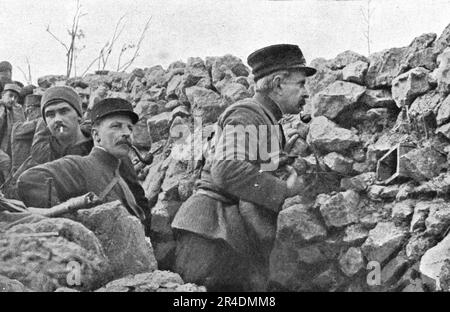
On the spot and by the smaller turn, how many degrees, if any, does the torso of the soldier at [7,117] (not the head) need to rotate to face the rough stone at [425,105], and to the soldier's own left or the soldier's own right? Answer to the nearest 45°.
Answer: approximately 45° to the soldier's own left

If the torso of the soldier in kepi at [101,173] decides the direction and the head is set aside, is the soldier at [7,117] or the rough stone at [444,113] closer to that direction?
the rough stone

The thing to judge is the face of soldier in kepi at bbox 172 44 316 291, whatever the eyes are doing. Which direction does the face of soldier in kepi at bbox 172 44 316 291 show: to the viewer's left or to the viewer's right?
to the viewer's right

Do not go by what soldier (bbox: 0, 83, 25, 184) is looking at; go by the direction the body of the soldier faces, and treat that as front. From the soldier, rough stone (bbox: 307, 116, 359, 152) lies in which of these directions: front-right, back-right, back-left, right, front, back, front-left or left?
front-left

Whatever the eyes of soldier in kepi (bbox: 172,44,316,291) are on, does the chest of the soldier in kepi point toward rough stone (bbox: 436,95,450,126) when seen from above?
yes

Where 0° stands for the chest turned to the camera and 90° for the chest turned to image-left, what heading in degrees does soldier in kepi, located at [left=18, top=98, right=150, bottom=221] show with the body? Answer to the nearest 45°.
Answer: approximately 315°

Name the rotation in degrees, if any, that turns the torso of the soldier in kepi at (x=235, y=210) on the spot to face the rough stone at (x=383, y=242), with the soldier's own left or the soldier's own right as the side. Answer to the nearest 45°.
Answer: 0° — they already face it

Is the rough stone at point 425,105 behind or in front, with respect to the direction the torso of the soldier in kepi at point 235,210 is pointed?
in front

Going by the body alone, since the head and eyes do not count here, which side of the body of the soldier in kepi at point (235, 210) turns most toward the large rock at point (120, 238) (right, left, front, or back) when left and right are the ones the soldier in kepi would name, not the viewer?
back

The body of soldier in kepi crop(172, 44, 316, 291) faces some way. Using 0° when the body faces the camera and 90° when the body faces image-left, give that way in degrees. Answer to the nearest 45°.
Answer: approximately 270°

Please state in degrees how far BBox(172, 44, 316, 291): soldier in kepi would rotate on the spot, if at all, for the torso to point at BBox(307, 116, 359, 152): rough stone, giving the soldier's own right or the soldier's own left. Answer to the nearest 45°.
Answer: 0° — they already face it
